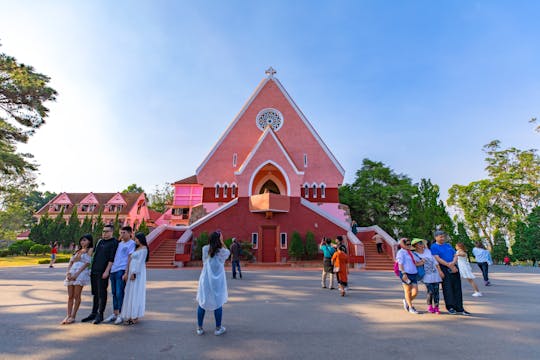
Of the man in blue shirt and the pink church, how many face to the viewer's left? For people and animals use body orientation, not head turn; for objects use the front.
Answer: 0

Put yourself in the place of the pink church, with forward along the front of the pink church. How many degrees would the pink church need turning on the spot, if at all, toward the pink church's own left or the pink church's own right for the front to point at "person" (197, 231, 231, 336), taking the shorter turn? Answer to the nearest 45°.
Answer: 0° — it already faces them

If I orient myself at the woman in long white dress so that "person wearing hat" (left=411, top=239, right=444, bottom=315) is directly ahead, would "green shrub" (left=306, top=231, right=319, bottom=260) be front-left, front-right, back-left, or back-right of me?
front-left

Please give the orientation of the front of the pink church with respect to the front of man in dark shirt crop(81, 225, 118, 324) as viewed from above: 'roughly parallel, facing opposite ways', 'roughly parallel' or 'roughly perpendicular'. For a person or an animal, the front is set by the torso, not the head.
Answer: roughly parallel

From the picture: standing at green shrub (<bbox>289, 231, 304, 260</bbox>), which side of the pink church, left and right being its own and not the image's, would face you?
front

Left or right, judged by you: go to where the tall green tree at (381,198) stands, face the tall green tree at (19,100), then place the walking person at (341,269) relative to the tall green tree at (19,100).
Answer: left

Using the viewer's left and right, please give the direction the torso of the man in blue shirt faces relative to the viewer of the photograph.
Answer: facing the viewer and to the right of the viewer

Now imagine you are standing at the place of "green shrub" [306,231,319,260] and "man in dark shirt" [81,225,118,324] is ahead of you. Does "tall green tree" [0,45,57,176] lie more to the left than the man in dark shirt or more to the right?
right

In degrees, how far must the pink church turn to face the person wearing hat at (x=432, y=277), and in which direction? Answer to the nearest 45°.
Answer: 0° — it already faces them

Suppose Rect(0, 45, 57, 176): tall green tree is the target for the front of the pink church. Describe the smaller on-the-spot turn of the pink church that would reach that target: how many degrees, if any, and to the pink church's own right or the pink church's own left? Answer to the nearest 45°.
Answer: approximately 45° to the pink church's own right

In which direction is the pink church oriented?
toward the camera

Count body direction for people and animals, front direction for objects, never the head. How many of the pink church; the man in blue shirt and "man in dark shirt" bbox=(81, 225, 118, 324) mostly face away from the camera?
0

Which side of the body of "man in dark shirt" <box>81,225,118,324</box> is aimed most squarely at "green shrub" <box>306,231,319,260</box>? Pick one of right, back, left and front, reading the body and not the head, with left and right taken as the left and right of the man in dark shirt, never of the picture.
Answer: back

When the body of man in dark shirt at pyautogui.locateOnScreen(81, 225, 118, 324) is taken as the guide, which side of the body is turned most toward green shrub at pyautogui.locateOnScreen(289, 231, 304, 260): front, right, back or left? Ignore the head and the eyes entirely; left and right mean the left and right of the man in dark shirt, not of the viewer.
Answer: back
